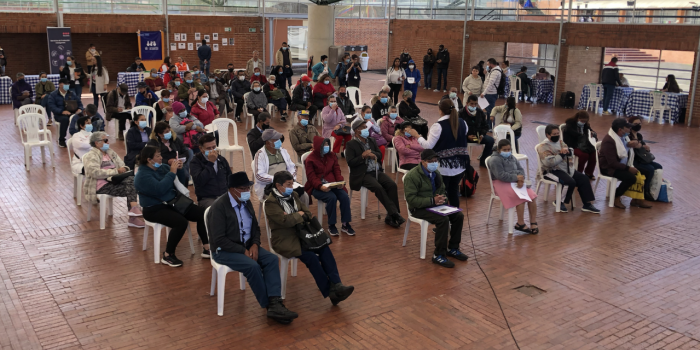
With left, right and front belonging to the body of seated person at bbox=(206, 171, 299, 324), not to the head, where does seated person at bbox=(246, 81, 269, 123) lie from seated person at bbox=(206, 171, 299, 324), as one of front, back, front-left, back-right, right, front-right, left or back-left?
back-left

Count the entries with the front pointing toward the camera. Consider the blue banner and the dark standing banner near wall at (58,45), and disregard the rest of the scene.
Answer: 2

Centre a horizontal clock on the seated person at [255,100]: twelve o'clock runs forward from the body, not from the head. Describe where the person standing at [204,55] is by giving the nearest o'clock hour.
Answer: The person standing is roughly at 7 o'clock from the seated person.

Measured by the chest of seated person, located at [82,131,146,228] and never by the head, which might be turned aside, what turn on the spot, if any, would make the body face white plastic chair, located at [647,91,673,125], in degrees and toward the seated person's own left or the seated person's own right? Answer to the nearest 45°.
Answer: approximately 45° to the seated person's own left

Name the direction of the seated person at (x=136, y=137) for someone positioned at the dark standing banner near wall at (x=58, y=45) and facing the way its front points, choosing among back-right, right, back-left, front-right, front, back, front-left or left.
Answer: front

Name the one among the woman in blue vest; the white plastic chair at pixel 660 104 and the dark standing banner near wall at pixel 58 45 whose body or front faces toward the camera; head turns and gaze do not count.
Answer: the dark standing banner near wall

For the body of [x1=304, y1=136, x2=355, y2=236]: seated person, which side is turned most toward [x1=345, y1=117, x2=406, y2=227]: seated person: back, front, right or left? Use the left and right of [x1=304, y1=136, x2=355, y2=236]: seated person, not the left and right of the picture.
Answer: left

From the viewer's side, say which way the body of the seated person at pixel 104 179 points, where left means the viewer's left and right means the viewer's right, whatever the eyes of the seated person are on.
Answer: facing the viewer and to the right of the viewer

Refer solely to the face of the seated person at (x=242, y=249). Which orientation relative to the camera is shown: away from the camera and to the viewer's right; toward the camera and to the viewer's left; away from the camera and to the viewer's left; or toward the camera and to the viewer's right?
toward the camera and to the viewer's right

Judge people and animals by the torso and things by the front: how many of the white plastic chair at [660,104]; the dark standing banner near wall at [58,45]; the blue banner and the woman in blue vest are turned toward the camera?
2

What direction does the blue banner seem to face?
toward the camera

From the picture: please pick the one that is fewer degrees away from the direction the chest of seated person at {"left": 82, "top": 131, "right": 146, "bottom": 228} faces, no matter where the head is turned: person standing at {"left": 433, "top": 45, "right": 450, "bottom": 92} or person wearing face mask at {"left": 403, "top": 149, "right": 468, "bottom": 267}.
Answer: the person wearing face mask

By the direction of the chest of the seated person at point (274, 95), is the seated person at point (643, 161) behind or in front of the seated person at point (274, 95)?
in front

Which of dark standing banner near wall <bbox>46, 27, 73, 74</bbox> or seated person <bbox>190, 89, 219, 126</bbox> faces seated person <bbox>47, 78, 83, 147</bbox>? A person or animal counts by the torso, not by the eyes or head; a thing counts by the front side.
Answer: the dark standing banner near wall
